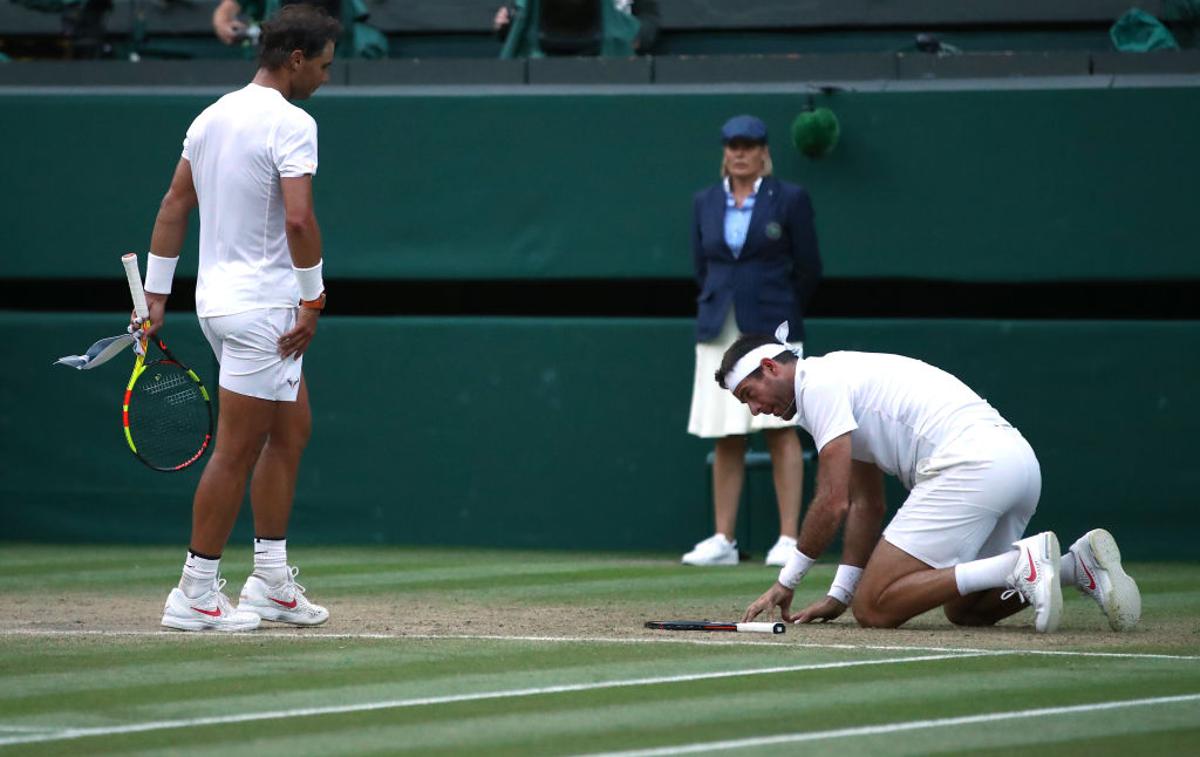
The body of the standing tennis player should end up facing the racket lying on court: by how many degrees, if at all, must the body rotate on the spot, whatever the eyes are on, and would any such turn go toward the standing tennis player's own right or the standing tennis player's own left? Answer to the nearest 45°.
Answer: approximately 45° to the standing tennis player's own right

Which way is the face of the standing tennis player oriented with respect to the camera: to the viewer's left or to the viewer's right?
to the viewer's right

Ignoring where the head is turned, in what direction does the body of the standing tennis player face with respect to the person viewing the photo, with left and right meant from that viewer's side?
facing away from the viewer and to the right of the viewer
